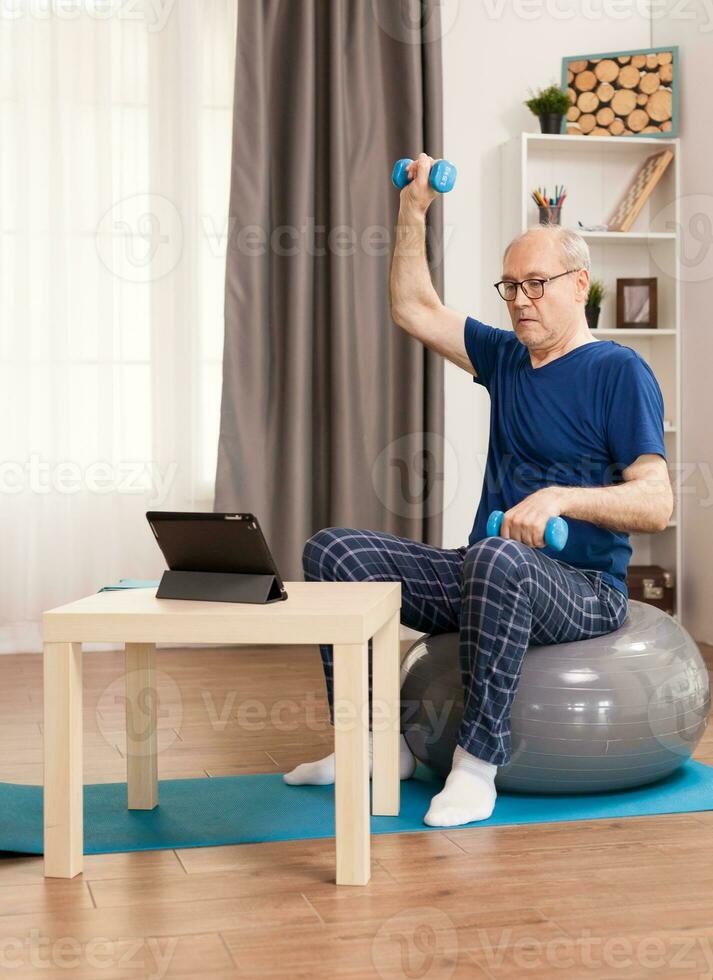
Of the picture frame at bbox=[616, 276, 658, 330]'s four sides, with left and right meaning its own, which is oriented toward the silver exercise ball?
front

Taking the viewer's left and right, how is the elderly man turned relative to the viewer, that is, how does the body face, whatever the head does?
facing the viewer and to the left of the viewer

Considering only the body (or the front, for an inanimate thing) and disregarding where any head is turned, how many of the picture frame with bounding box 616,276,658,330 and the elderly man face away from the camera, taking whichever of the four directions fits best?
0

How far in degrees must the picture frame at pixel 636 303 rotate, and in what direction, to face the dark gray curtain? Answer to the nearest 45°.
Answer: approximately 90° to its right

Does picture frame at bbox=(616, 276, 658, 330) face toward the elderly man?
yes

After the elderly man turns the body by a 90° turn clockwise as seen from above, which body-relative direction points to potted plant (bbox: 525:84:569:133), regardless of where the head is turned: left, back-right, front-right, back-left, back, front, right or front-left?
front-right

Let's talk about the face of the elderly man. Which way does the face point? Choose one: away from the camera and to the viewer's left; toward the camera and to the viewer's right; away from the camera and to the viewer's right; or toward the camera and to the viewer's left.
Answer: toward the camera and to the viewer's left

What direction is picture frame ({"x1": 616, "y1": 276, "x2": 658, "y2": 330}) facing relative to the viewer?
toward the camera

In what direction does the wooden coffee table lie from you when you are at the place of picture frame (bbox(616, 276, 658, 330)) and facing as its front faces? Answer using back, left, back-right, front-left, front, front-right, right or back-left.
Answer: front
